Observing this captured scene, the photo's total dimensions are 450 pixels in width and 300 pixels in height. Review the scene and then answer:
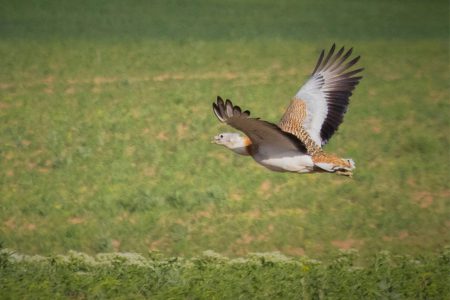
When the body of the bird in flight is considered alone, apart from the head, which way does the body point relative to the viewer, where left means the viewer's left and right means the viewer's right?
facing to the left of the viewer
